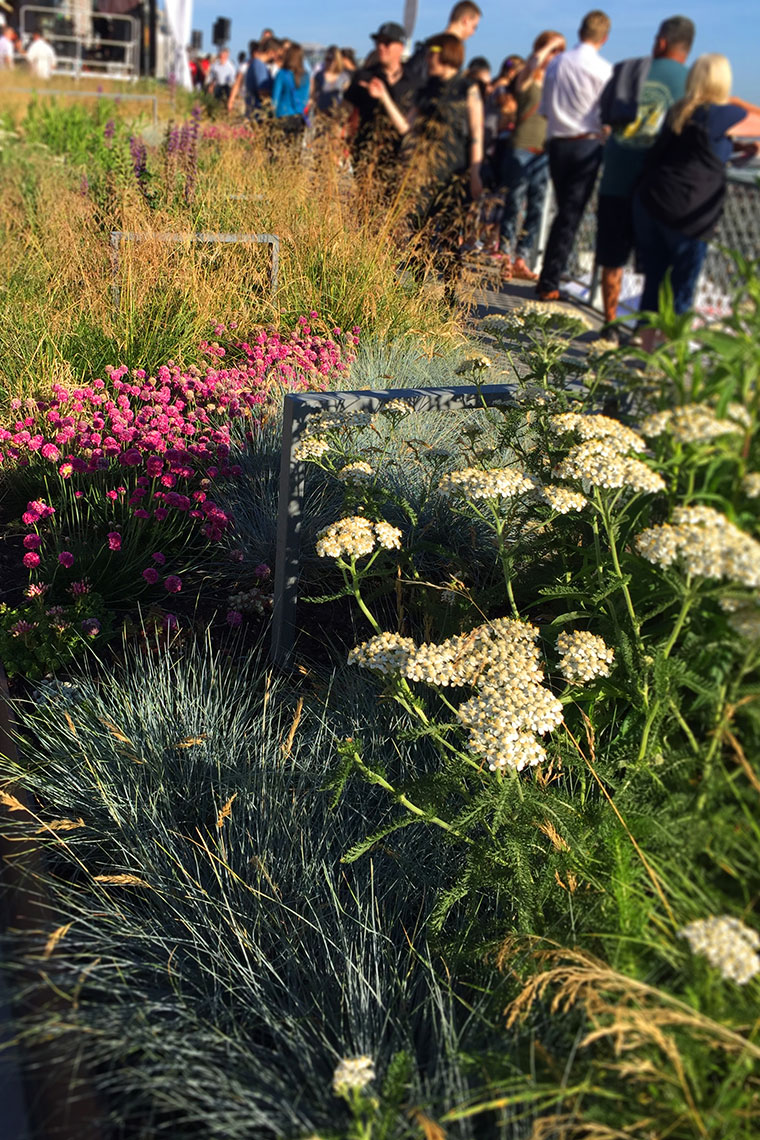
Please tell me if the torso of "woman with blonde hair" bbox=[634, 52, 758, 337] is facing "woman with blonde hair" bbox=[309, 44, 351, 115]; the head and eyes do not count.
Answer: no

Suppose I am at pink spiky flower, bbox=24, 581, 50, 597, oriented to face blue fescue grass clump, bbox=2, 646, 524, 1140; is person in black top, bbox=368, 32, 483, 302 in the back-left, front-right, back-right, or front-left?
back-left

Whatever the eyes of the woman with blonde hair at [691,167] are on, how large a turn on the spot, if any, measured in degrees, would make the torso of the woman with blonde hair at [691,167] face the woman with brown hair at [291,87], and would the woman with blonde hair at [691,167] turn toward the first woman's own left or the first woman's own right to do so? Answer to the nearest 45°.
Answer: approximately 90° to the first woman's own left

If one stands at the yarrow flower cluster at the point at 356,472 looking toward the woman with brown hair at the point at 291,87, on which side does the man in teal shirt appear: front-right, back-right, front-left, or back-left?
front-right

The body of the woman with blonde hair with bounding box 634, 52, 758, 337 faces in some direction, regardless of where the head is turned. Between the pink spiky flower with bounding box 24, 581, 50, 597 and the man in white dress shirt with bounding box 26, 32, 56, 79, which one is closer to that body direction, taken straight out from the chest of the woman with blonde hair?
the man in white dress shirt

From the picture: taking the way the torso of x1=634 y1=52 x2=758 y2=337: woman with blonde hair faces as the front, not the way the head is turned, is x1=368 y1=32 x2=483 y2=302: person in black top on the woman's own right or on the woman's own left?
on the woman's own left

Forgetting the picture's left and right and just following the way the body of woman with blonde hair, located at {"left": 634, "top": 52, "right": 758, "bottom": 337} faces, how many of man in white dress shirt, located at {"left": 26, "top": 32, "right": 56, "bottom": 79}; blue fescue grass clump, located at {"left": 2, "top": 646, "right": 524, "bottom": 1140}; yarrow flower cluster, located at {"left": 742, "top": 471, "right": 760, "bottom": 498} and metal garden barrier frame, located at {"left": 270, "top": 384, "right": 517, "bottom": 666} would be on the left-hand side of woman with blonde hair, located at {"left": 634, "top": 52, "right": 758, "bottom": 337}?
1

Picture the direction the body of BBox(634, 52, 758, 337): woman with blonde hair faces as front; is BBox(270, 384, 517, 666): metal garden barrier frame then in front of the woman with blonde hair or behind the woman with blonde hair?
behind

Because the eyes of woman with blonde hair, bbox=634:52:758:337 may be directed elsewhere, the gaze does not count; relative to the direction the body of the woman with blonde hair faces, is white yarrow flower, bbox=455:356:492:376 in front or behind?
behind

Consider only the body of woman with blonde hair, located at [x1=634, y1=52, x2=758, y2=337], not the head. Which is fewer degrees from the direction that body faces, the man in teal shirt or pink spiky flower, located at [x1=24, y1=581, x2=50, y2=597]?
the man in teal shirt

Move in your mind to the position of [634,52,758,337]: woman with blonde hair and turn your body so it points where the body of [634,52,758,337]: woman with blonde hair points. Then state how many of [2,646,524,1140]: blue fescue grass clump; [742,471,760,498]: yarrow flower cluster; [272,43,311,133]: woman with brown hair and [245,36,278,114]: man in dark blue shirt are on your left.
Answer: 2

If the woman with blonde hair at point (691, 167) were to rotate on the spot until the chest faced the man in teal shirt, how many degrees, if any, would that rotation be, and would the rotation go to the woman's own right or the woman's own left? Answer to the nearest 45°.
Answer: approximately 90° to the woman's own left

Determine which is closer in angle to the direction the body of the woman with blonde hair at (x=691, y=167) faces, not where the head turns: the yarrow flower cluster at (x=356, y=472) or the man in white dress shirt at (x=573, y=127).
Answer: the man in white dress shirt

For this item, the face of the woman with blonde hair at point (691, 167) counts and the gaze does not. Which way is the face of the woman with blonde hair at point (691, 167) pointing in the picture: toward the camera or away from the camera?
away from the camera

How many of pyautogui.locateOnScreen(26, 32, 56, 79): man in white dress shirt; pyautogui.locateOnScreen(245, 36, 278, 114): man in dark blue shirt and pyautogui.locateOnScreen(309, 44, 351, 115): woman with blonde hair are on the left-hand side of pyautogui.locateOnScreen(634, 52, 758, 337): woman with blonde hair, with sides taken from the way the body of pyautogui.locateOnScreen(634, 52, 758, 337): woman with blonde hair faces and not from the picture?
3

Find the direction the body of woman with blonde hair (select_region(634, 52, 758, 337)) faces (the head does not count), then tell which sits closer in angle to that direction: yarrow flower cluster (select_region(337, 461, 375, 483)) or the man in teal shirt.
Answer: the man in teal shirt

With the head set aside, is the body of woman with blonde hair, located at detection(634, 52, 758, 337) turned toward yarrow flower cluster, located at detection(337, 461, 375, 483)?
no

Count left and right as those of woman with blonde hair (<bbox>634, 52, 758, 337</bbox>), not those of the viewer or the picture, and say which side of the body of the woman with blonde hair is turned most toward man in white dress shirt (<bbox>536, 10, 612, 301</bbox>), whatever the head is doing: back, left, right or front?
left

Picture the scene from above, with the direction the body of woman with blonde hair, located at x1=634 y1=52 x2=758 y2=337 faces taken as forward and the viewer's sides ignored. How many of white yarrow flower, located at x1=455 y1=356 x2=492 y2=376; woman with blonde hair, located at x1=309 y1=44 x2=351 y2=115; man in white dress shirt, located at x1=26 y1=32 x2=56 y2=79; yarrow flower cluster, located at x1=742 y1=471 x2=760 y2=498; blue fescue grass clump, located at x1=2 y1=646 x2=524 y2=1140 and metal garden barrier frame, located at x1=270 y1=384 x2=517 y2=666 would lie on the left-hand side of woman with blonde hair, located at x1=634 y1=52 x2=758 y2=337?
2

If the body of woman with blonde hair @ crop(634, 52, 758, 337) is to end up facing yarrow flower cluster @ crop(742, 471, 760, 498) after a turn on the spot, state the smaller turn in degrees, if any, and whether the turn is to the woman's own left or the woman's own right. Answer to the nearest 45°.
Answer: approximately 135° to the woman's own right

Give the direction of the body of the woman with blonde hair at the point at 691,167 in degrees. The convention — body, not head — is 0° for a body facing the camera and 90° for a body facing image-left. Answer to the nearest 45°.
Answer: approximately 225°
